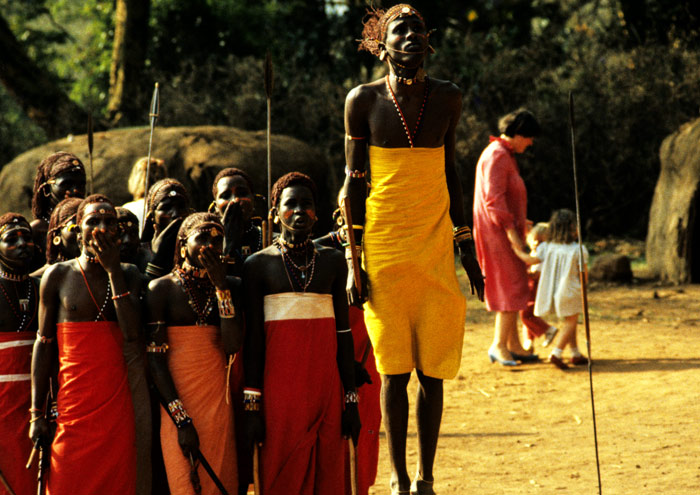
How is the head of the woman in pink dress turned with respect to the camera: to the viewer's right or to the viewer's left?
to the viewer's right

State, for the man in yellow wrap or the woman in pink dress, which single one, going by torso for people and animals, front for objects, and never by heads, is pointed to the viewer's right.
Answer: the woman in pink dress

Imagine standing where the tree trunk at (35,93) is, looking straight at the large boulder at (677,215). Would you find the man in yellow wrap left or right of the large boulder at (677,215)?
right

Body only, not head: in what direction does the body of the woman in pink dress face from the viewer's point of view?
to the viewer's right

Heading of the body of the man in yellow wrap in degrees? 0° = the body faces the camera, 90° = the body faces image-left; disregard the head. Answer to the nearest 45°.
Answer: approximately 0°

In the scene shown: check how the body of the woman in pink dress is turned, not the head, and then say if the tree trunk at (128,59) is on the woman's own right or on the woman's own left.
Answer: on the woman's own left

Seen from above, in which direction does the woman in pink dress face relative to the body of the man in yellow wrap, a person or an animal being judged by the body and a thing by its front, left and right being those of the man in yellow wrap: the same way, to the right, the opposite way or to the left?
to the left

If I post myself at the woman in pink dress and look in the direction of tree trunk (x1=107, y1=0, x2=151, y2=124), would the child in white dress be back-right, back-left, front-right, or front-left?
back-right

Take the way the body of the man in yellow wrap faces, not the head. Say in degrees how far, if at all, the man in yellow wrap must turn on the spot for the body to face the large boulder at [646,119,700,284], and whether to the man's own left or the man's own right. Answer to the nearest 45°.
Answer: approximately 135° to the man's own left

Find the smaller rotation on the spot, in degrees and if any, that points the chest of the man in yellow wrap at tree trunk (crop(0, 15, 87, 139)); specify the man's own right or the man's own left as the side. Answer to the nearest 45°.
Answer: approximately 135° to the man's own right
